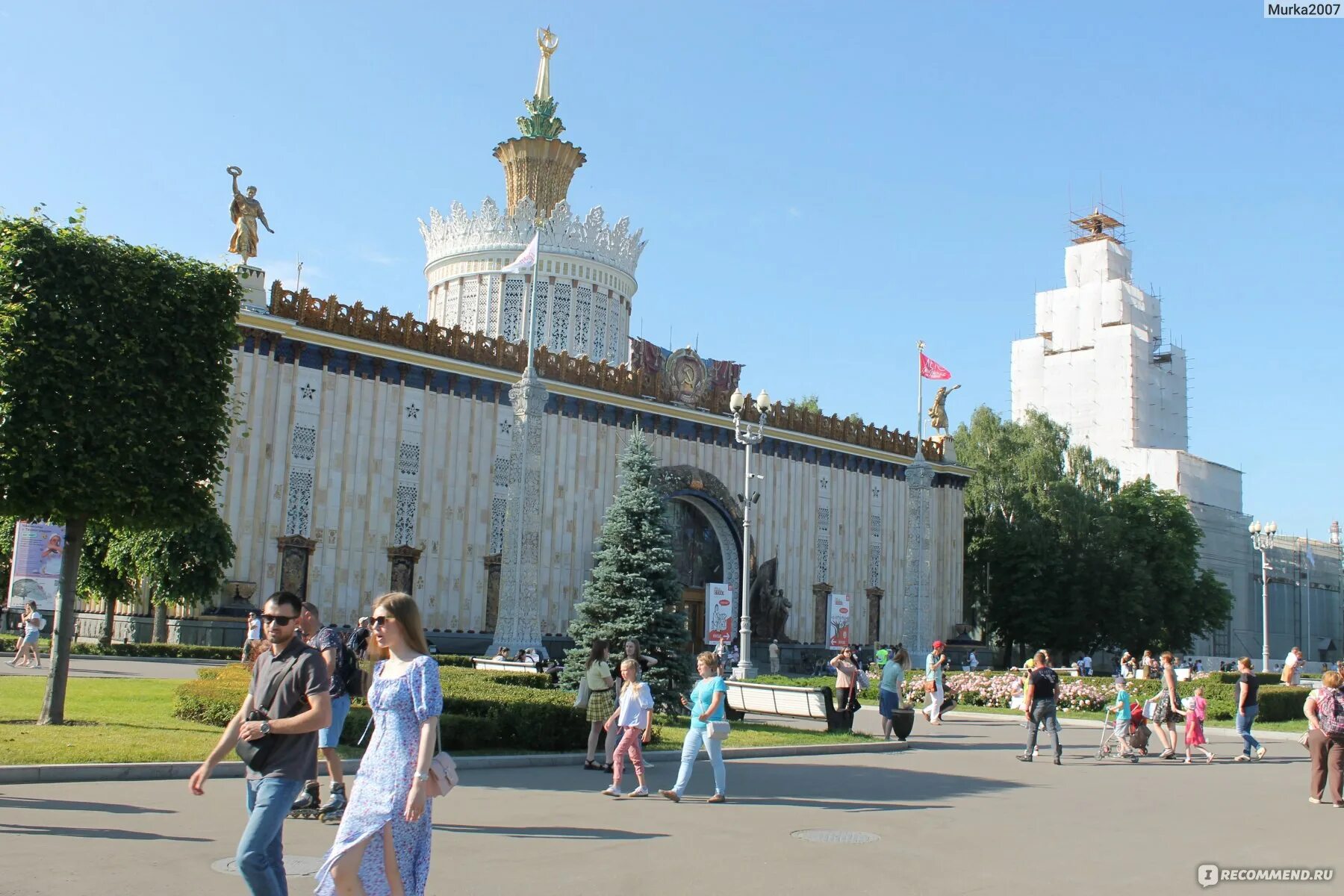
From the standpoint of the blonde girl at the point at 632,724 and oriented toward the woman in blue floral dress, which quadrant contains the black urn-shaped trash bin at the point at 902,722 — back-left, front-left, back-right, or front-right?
back-left

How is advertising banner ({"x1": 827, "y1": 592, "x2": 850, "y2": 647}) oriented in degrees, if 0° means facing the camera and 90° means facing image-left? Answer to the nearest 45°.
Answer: approximately 0°

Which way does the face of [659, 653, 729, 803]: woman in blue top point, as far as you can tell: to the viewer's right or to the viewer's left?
to the viewer's left

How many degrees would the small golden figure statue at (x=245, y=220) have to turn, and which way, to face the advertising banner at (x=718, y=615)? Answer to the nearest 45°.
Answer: approximately 90° to its left

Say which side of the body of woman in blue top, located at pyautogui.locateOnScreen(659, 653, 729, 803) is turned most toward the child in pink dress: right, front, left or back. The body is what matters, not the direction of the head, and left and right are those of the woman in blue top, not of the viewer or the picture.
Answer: back

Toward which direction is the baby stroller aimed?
to the viewer's left

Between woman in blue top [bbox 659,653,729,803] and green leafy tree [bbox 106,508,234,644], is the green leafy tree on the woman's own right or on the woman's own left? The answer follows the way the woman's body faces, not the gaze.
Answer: on the woman's own right

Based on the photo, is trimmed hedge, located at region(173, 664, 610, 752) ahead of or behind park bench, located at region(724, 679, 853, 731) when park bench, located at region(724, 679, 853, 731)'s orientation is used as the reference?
behind
